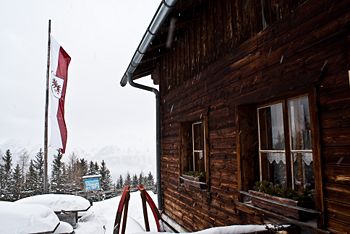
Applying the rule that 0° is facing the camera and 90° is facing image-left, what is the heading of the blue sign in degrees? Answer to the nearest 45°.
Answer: approximately 0°

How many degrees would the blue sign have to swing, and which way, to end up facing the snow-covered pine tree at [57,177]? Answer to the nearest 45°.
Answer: approximately 180°

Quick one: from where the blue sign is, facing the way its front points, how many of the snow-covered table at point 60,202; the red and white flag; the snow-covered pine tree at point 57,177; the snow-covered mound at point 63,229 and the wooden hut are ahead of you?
4

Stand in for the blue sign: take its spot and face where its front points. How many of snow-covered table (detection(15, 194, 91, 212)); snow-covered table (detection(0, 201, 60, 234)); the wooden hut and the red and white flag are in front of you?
4

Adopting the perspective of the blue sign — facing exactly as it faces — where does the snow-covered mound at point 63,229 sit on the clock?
The snow-covered mound is roughly at 12 o'clock from the blue sign.

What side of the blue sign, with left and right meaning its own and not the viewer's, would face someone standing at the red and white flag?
front

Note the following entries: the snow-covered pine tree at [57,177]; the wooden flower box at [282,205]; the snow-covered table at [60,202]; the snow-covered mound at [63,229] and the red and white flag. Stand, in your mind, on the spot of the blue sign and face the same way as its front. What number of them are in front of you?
4

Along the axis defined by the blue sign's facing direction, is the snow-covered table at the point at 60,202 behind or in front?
in front

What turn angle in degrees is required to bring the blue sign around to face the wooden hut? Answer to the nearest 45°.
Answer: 0° — it already faces it

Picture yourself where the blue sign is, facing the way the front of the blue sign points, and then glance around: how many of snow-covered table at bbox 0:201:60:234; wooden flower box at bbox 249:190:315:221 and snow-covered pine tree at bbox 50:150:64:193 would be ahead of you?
2

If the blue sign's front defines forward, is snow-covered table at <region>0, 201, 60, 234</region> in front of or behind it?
in front

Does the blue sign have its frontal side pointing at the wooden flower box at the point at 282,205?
yes

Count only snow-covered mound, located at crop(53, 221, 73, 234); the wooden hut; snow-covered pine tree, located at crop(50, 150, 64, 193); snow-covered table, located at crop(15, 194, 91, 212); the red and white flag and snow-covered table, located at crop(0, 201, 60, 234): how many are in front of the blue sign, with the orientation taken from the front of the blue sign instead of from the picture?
5
